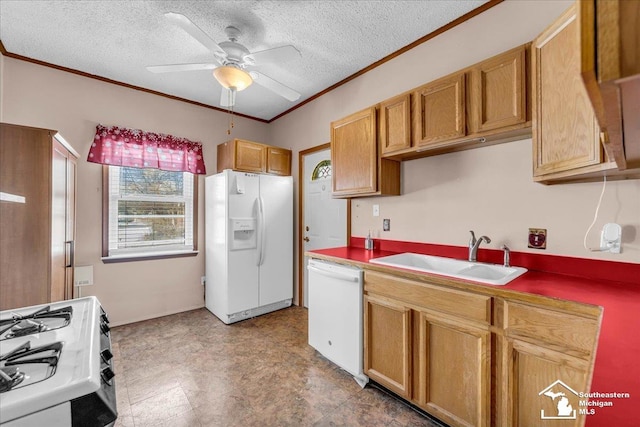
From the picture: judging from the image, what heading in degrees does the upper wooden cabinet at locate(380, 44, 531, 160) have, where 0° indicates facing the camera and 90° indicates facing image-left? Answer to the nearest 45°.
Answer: approximately 45°

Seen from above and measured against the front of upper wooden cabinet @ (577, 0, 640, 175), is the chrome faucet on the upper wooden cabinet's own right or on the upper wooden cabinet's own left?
on the upper wooden cabinet's own right

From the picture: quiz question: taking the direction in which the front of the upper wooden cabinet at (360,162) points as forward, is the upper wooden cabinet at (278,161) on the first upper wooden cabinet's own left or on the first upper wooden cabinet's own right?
on the first upper wooden cabinet's own right

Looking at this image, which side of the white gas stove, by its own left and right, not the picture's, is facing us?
right

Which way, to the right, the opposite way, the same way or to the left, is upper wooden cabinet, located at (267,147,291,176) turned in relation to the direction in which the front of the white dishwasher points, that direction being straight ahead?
to the left

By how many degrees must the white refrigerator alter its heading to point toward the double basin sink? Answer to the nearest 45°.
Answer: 0° — it already faces it

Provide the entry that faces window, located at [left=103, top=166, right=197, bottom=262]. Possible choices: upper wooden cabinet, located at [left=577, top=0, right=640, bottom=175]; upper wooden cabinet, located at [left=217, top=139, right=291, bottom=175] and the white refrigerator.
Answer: upper wooden cabinet, located at [left=577, top=0, right=640, bottom=175]

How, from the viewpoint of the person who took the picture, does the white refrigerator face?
facing the viewer and to the right of the viewer

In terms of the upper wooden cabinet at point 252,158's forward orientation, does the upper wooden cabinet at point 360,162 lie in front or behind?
in front

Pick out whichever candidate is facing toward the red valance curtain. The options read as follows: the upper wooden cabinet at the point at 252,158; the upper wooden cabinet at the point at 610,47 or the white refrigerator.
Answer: the upper wooden cabinet at the point at 610,47
